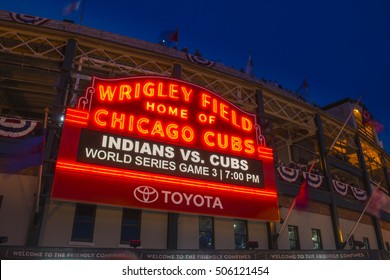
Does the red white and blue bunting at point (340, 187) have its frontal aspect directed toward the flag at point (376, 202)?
no
